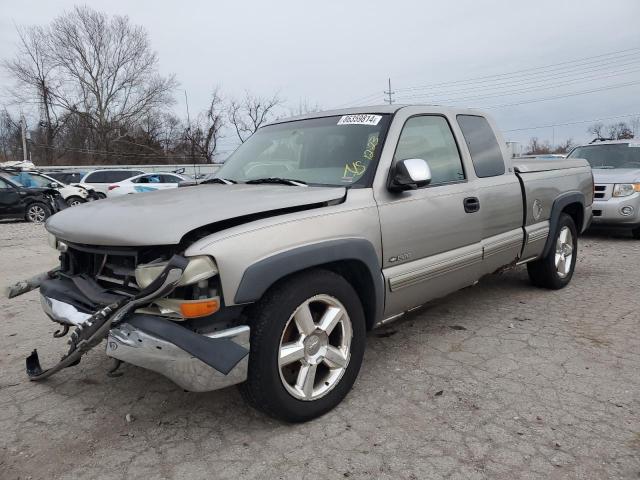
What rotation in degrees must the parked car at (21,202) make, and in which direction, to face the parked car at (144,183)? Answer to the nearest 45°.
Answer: approximately 45° to its left

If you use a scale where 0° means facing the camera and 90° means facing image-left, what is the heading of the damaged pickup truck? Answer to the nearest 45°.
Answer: approximately 45°

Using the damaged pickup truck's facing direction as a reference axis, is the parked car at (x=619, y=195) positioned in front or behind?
behind

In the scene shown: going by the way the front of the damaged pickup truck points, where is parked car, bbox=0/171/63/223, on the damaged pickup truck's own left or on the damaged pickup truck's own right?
on the damaged pickup truck's own right

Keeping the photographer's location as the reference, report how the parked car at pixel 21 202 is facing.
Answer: facing to the right of the viewer

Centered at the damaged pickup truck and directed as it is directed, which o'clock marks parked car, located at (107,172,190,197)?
The parked car is roughly at 4 o'clock from the damaged pickup truck.
